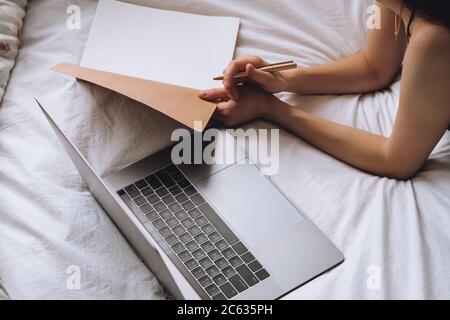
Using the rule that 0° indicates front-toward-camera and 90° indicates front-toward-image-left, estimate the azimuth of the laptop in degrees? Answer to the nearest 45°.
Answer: approximately 225°
